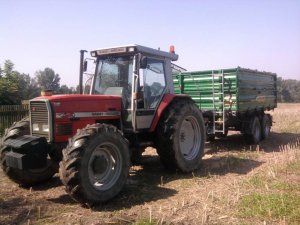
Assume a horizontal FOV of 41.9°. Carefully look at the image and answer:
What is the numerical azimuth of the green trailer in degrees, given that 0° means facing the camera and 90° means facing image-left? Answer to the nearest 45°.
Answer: approximately 45°

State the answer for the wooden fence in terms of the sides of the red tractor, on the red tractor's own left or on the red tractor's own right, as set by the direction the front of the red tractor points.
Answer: on the red tractor's own right

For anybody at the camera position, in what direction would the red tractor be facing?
facing the viewer and to the left of the viewer

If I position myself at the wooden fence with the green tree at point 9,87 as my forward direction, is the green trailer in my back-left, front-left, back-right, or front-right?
back-right

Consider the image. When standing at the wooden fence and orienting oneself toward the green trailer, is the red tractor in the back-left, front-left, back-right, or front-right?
front-right

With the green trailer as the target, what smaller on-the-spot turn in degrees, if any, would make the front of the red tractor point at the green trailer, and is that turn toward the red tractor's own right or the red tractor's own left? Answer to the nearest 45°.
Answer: approximately 180°

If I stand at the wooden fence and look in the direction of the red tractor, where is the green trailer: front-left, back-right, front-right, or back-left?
front-left

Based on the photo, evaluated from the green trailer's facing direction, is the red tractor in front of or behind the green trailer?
in front

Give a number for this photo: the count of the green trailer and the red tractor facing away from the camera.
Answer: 0

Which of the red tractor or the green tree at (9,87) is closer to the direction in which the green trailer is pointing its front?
the red tractor
